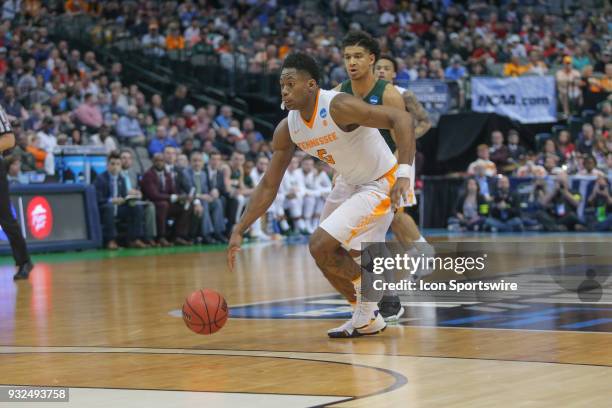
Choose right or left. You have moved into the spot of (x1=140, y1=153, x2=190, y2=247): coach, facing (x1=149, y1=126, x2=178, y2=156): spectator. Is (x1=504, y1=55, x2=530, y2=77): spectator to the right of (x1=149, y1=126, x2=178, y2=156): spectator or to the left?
right

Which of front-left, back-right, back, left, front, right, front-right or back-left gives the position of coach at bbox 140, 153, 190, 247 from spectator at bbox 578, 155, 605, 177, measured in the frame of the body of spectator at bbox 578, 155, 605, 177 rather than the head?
front-right

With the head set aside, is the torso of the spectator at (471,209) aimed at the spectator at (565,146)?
no

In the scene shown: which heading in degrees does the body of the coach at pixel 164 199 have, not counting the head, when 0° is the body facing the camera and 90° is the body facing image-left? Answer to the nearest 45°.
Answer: approximately 315°

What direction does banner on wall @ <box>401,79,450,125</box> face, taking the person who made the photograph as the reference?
facing the viewer

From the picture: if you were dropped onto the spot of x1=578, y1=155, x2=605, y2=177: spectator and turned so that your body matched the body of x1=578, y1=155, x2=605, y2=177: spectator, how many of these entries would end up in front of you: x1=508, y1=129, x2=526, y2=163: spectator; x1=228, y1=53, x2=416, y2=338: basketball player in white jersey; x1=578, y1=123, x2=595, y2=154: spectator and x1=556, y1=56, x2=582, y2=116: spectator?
1

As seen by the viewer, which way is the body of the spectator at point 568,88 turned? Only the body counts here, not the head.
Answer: toward the camera

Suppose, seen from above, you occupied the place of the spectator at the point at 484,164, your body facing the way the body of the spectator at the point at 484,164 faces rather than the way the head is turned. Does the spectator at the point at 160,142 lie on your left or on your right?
on your right

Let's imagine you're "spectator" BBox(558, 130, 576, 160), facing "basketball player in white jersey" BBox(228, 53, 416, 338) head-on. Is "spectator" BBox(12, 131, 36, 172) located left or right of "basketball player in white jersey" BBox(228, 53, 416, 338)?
right

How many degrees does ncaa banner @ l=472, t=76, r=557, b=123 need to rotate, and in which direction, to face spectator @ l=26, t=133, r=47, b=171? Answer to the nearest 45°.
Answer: approximately 45° to its right

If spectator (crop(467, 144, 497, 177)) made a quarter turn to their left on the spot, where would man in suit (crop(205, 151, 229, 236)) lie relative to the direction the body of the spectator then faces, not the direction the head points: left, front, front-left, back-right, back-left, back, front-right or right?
back-right

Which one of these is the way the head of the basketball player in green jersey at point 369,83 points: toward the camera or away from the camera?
toward the camera

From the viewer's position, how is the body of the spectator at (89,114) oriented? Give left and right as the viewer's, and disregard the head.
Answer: facing the viewer and to the right of the viewer

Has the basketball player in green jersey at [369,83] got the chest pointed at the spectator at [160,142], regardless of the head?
no

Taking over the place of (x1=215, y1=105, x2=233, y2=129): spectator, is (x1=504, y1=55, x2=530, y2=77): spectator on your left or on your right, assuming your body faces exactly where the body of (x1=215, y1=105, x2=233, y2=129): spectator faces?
on your left

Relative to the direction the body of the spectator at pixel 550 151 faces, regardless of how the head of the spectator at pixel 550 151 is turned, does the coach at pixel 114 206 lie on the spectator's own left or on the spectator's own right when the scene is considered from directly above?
on the spectator's own right

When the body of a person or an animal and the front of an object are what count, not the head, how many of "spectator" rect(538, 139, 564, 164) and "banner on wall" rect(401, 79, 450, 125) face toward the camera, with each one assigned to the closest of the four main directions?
2

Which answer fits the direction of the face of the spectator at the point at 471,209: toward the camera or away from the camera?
toward the camera

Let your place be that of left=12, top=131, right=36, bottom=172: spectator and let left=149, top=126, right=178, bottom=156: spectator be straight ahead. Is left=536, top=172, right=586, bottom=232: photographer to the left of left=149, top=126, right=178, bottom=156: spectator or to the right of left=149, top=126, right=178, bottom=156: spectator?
right
